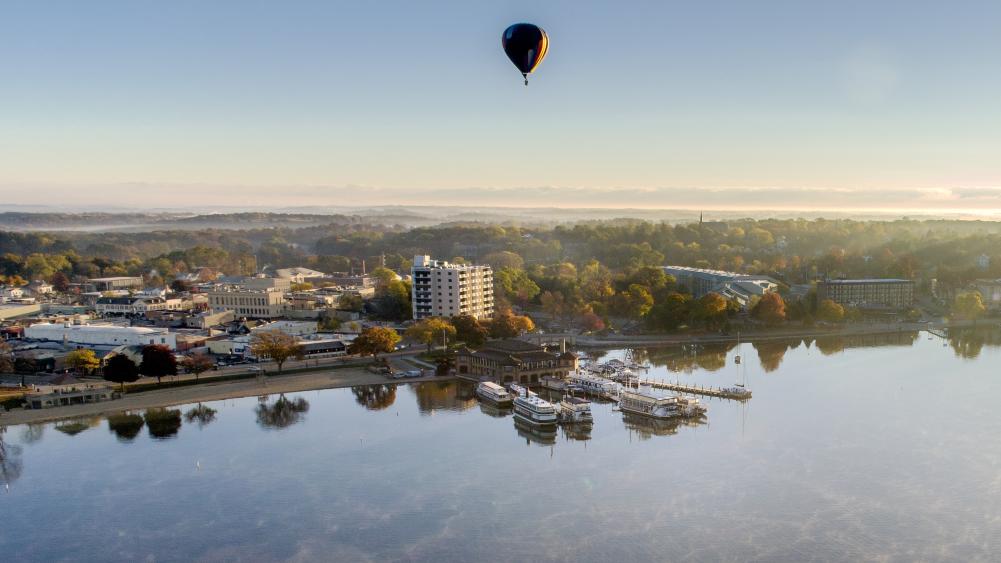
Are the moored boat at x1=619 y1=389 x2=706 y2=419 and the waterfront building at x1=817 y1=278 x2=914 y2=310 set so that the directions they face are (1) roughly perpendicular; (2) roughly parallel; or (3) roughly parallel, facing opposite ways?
roughly perpendicular

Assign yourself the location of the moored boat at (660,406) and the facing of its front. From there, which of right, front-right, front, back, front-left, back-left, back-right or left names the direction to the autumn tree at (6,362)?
back

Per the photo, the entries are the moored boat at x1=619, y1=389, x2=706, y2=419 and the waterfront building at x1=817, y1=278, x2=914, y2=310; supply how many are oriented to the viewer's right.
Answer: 1

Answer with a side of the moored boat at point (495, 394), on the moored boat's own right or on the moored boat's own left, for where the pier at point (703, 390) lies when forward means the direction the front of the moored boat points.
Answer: on the moored boat's own left

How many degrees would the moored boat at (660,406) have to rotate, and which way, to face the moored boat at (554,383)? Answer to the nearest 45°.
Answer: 0° — it already faces it

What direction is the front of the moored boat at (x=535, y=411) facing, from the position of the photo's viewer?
facing the viewer and to the right of the viewer

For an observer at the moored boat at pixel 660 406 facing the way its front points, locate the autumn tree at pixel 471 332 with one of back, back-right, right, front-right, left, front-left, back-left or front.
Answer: back-left

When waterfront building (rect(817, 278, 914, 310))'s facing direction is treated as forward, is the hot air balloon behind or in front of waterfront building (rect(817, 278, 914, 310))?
in front

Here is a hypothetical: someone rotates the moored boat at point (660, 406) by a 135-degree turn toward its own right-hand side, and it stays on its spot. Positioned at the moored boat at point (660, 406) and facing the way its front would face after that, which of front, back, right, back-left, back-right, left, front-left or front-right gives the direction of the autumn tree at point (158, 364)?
front-right

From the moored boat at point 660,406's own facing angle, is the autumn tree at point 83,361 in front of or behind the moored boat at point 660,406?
behind
